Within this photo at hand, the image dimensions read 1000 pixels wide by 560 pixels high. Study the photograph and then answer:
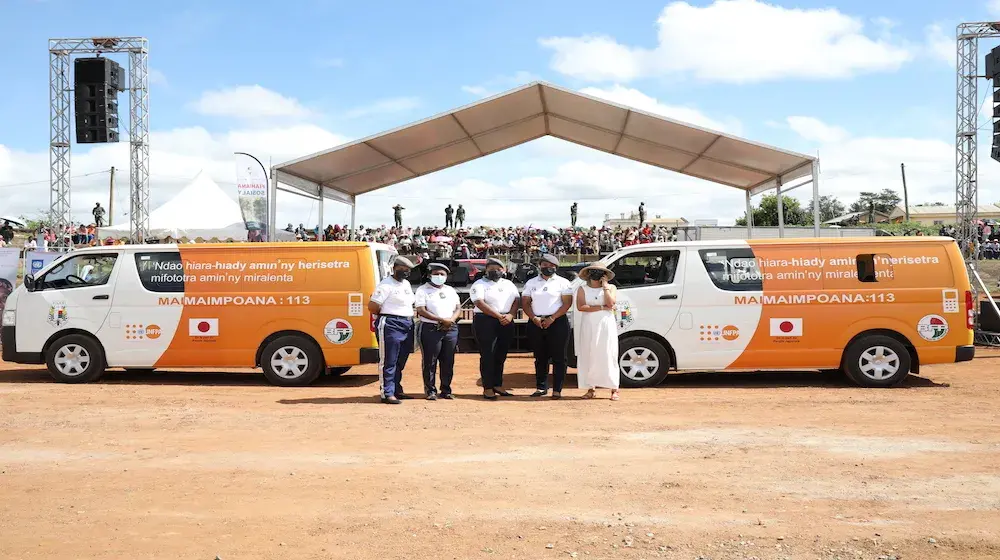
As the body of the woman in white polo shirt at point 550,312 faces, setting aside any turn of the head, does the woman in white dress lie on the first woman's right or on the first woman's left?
on the first woman's left

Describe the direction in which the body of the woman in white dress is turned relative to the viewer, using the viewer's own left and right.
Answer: facing the viewer

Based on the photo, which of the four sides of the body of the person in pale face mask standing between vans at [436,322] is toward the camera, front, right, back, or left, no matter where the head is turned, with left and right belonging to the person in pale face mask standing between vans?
front

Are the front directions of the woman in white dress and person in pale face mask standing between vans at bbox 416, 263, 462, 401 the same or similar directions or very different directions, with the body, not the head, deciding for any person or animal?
same or similar directions

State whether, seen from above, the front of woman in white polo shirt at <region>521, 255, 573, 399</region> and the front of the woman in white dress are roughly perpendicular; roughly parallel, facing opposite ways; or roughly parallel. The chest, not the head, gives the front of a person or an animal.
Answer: roughly parallel

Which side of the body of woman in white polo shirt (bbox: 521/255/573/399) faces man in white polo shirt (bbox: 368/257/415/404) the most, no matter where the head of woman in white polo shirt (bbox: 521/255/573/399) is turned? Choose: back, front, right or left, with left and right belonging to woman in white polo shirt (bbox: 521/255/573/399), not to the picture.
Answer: right

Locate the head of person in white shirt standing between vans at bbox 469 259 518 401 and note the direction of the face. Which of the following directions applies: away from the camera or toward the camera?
toward the camera

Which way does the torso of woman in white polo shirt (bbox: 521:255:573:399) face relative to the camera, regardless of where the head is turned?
toward the camera

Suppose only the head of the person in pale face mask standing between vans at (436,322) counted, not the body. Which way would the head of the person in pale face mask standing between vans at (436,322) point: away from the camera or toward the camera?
toward the camera
